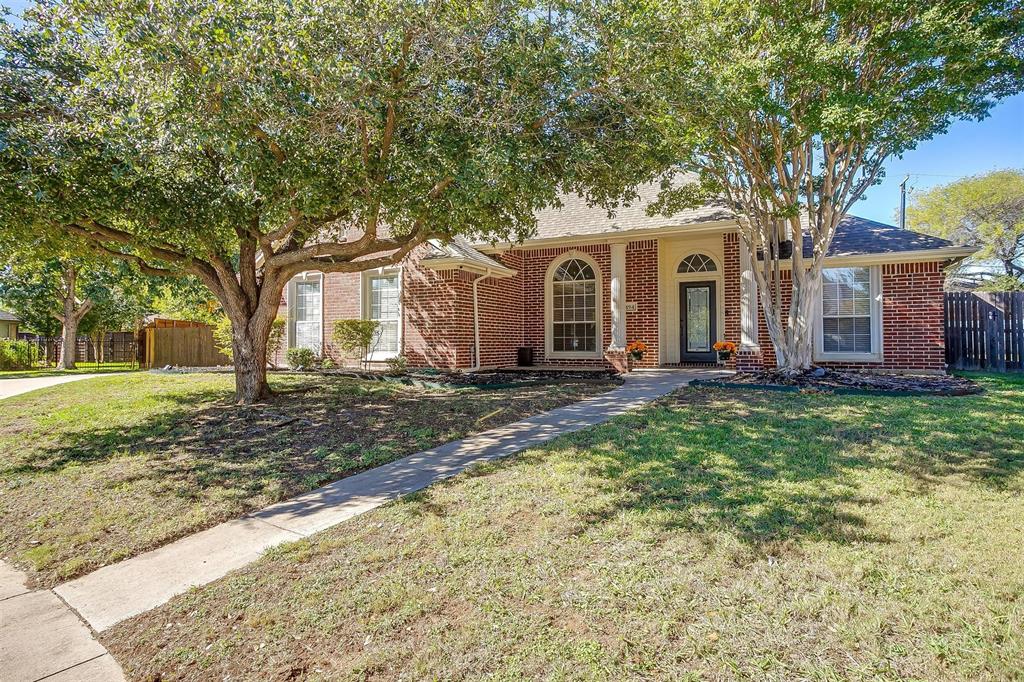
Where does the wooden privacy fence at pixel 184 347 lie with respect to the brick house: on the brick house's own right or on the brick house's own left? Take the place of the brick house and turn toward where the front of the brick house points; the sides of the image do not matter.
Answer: on the brick house's own right

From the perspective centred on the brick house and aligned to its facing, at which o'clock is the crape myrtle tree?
The crape myrtle tree is roughly at 11 o'clock from the brick house.

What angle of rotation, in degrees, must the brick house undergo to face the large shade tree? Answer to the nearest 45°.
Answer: approximately 45° to its right

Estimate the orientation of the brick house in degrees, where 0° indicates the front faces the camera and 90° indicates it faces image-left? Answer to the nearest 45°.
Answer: approximately 0°

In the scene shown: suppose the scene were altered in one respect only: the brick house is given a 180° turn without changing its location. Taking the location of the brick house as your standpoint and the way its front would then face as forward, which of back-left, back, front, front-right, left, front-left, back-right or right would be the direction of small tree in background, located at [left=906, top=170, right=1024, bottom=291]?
front-right

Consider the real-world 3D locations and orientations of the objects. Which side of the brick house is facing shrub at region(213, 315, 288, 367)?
right

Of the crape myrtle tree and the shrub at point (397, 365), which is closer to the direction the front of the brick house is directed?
the crape myrtle tree

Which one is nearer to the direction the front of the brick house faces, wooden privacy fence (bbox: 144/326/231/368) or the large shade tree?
the large shade tree

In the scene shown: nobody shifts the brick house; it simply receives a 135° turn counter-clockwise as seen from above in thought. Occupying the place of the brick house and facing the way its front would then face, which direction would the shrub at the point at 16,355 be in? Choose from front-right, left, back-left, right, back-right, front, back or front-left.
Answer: back-left

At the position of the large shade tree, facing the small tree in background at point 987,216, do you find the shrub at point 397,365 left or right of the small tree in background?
left

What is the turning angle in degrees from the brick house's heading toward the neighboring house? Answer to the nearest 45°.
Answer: approximately 90° to its right
